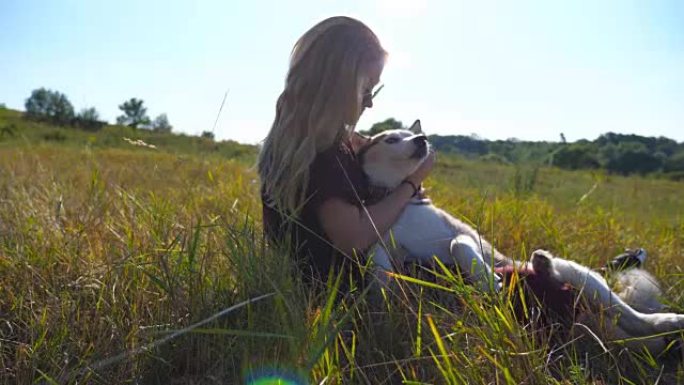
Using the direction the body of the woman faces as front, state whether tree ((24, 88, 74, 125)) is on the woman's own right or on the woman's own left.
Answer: on the woman's own left

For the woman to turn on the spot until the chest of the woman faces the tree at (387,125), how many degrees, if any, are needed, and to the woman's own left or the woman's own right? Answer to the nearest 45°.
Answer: approximately 90° to the woman's own left

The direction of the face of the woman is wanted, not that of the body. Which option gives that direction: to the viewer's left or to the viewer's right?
to the viewer's right

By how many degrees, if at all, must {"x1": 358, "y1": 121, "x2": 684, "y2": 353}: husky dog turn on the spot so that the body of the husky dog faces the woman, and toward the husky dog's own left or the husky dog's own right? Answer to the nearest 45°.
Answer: approximately 45° to the husky dog's own left

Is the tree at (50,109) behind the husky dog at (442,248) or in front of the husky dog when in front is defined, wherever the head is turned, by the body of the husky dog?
in front

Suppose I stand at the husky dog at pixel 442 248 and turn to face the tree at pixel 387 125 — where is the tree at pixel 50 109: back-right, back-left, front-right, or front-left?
front-left

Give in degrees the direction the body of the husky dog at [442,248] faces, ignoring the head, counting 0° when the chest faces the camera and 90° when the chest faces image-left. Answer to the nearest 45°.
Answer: approximately 90°

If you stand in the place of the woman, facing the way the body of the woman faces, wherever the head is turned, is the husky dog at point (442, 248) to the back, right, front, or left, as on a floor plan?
front

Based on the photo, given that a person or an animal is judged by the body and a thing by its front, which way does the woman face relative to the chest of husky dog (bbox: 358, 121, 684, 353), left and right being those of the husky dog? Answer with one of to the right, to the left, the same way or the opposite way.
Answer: the opposite way

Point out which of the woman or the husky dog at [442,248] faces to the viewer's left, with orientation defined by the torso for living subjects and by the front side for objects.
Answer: the husky dog

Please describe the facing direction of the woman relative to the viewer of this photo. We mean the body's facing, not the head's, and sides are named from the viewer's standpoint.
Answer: facing to the right of the viewer

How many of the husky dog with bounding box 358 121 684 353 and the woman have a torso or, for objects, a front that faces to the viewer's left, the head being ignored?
1

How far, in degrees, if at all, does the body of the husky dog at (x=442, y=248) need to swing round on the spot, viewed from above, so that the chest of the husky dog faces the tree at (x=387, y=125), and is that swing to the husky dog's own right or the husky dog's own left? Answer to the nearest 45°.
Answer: approximately 45° to the husky dog's own right
